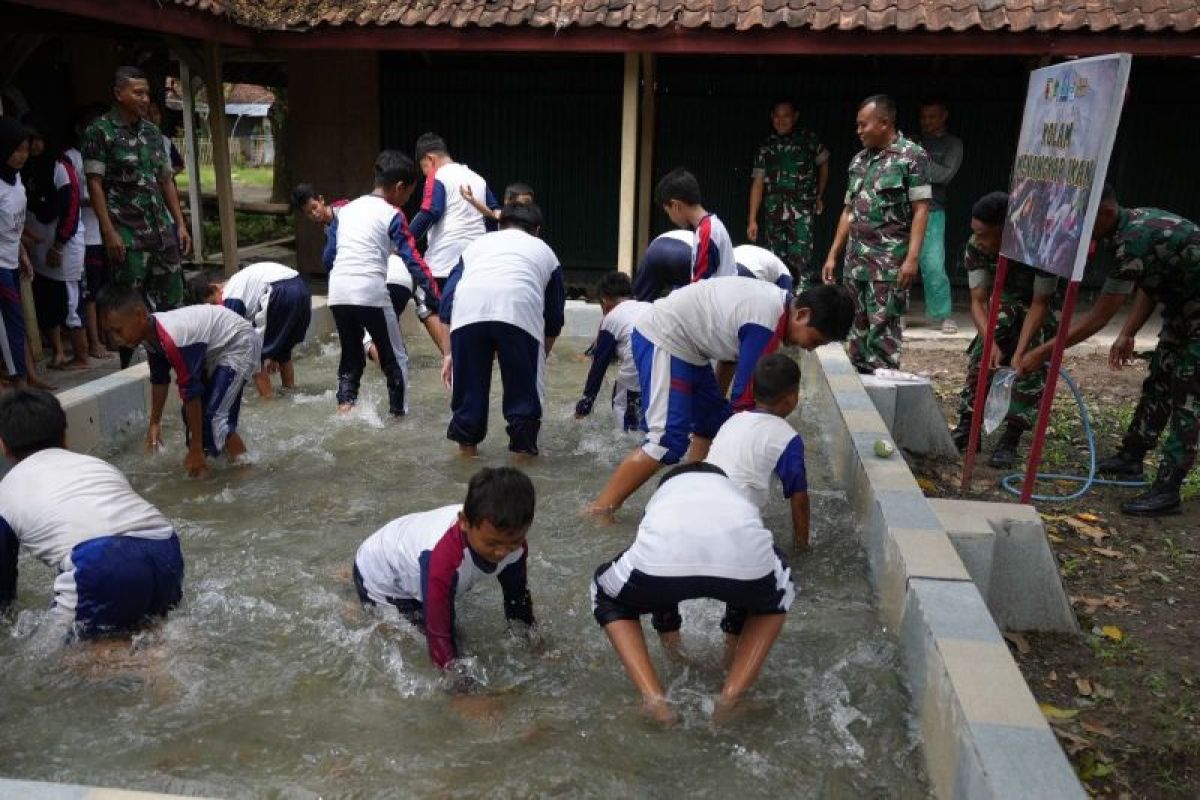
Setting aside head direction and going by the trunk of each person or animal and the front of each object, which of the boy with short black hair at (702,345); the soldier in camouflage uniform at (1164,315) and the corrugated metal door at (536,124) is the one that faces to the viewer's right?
the boy with short black hair

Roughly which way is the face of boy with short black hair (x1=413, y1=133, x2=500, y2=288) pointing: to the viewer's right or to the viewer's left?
to the viewer's left

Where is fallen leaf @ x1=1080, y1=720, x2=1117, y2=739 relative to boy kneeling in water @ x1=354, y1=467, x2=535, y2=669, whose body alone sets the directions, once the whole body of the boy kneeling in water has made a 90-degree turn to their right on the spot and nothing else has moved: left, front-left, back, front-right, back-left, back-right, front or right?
back-left

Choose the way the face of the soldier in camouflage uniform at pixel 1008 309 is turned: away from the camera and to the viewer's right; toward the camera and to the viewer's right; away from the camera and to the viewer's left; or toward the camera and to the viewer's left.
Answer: toward the camera and to the viewer's left

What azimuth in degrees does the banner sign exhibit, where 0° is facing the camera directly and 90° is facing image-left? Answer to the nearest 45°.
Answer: approximately 45°

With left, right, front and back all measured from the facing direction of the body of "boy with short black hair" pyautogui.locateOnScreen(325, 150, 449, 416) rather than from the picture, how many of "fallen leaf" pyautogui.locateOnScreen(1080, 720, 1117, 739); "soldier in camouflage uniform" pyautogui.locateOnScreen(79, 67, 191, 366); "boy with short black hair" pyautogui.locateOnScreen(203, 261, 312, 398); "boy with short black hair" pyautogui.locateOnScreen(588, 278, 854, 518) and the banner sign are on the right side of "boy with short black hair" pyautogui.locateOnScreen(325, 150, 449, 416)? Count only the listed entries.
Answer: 3

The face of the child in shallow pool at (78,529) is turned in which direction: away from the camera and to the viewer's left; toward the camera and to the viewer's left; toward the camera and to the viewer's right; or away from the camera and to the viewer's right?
away from the camera and to the viewer's left

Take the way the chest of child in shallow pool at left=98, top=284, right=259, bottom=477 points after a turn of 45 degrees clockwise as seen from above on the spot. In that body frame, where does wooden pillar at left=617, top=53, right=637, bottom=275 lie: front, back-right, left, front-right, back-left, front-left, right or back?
back-right

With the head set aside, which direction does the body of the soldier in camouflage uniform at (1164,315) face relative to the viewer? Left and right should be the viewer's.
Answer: facing to the left of the viewer

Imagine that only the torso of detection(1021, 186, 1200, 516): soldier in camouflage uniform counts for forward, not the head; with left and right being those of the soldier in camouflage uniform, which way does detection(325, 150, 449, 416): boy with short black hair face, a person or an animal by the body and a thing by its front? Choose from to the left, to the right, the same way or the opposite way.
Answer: to the right

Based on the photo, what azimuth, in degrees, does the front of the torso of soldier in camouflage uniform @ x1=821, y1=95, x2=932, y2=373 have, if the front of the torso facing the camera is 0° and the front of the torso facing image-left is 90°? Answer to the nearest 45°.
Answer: approximately 45°

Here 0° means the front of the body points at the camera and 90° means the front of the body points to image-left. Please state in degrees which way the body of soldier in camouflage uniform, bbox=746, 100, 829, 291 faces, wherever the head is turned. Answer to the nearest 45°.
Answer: approximately 0°

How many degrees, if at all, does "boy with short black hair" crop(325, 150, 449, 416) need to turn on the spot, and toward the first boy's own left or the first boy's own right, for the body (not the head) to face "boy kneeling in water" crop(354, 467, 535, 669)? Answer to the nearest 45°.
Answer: approximately 135° to the first boy's own right
